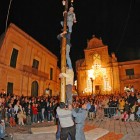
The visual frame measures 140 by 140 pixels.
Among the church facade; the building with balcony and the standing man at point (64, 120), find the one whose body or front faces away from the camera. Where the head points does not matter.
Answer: the standing man

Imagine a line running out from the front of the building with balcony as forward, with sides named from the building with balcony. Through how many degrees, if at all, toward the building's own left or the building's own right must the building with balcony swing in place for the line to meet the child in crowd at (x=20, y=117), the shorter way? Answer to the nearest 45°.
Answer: approximately 45° to the building's own right

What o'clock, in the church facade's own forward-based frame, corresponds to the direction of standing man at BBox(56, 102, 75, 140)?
The standing man is roughly at 12 o'clock from the church facade.

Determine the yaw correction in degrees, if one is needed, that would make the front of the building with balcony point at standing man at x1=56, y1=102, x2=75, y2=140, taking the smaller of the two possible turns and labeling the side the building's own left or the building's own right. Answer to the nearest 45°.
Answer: approximately 45° to the building's own right

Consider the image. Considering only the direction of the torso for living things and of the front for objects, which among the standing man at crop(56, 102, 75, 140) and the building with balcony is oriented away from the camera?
the standing man

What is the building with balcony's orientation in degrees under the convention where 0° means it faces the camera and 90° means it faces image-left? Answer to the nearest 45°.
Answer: approximately 315°

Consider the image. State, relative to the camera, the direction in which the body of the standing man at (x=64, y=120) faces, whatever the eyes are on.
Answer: away from the camera

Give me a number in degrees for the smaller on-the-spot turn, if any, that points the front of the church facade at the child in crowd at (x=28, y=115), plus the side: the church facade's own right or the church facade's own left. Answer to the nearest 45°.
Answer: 0° — it already faces them

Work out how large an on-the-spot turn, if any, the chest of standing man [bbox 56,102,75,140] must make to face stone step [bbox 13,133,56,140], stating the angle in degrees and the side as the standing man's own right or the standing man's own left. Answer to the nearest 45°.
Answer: approximately 45° to the standing man's own left

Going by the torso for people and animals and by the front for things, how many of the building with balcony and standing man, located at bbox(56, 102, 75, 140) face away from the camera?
1

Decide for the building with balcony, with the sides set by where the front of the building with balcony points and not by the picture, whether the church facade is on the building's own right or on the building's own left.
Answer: on the building's own left

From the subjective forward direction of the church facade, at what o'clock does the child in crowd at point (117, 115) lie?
The child in crowd is roughly at 12 o'clock from the church facade.
